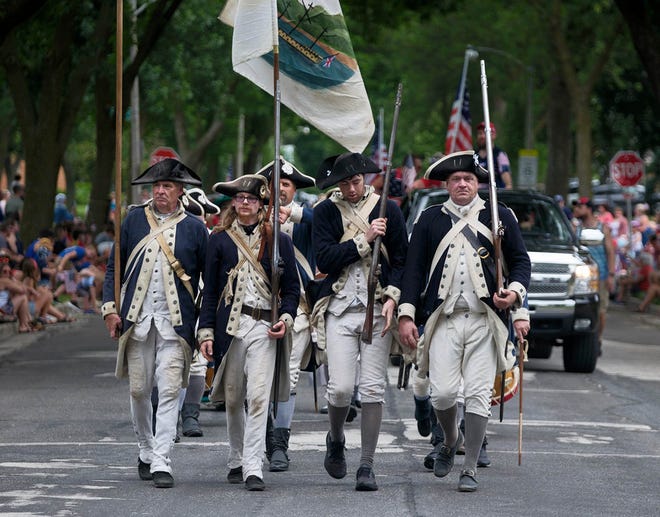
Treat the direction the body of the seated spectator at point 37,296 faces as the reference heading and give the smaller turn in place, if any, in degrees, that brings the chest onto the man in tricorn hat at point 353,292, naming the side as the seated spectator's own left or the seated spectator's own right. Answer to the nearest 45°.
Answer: approximately 90° to the seated spectator's own right

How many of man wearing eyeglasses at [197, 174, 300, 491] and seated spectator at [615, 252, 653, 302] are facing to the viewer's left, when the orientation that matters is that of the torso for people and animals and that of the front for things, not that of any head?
1

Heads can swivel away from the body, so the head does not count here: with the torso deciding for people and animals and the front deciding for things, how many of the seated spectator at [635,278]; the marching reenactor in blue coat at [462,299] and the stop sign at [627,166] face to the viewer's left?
1

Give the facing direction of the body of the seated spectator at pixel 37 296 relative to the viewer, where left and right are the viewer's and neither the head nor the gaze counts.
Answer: facing to the right of the viewer

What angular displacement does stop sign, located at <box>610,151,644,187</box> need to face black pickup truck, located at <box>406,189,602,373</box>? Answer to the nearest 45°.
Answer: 0° — it already faces it

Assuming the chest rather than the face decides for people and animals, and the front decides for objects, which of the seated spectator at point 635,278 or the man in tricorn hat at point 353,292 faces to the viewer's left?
the seated spectator

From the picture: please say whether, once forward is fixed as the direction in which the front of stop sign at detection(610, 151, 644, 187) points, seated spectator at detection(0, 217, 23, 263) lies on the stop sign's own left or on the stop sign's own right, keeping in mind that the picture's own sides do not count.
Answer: on the stop sign's own right

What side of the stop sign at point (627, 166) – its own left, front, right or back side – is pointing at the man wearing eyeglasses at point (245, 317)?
front

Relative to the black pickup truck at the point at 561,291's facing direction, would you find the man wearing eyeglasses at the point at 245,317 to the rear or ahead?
ahead
